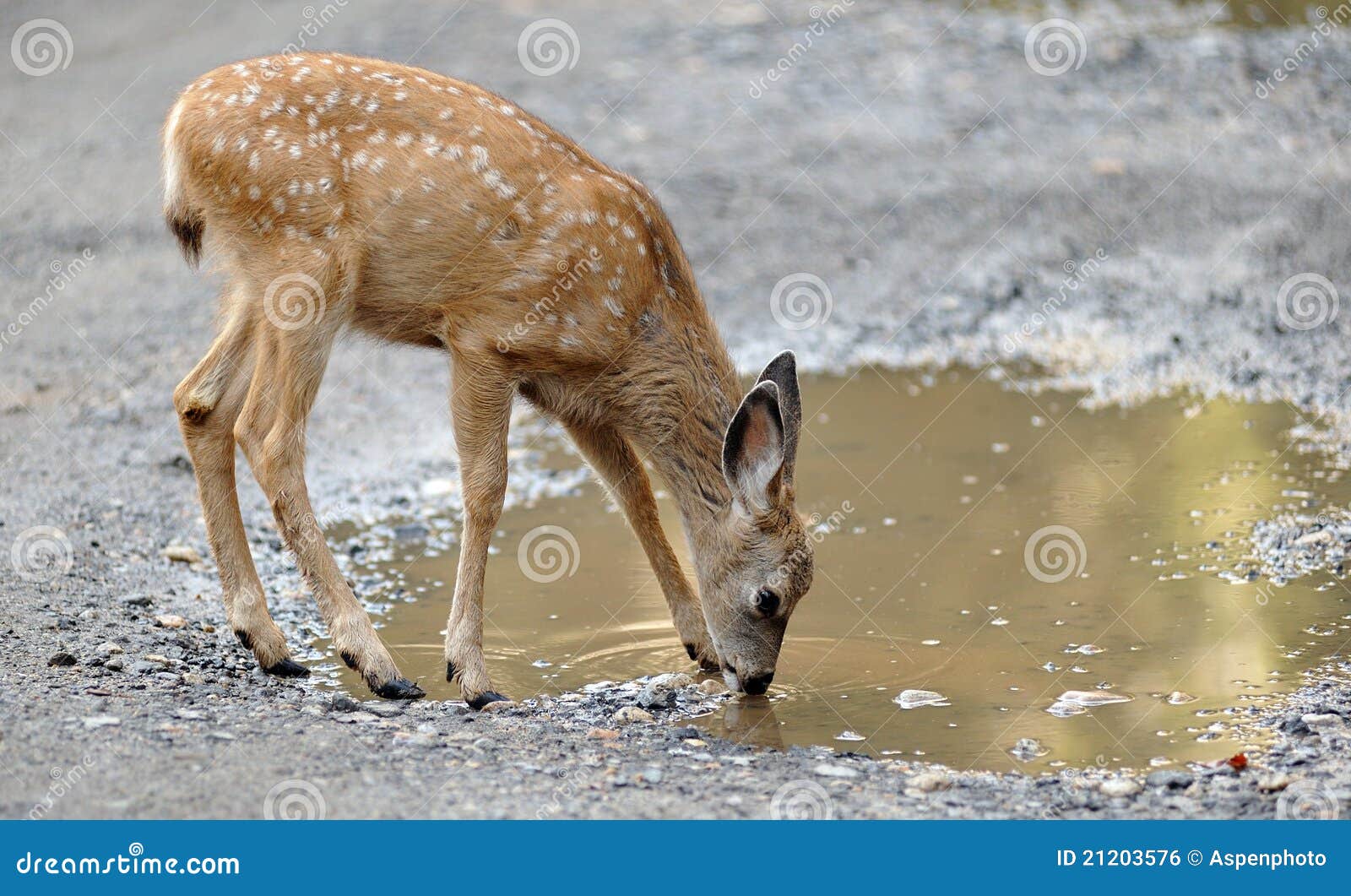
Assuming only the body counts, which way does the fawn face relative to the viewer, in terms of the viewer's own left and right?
facing to the right of the viewer

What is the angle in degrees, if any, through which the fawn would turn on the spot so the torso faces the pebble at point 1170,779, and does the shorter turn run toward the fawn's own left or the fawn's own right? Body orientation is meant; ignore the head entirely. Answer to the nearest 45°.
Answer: approximately 45° to the fawn's own right

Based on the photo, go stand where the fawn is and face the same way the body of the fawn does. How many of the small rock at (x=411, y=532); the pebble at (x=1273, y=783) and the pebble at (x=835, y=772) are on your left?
1

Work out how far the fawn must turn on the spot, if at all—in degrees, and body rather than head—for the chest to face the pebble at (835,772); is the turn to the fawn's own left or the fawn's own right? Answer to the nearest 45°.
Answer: approximately 45° to the fawn's own right

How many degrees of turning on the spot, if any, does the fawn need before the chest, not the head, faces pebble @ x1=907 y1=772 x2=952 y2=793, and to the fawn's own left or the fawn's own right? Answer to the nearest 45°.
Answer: approximately 45° to the fawn's own right

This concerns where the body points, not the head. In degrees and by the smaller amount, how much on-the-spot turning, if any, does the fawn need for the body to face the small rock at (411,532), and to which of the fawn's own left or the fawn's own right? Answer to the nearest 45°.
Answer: approximately 90° to the fawn's own left
